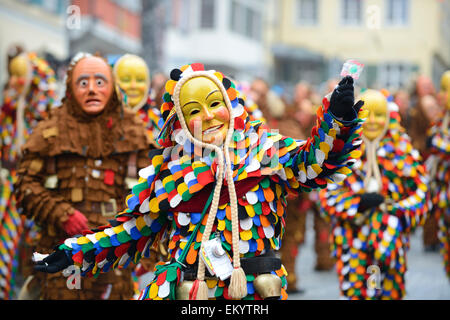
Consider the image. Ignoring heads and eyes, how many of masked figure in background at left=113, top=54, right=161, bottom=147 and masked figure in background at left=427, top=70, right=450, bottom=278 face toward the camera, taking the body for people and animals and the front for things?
2

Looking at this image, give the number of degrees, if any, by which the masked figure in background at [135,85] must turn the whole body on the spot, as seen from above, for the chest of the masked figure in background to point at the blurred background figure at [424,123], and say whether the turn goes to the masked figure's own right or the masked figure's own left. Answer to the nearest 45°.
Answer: approximately 135° to the masked figure's own left

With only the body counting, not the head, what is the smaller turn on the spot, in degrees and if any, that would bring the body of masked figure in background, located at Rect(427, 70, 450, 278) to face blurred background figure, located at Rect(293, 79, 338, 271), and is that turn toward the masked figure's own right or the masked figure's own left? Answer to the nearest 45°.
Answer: approximately 135° to the masked figure's own right

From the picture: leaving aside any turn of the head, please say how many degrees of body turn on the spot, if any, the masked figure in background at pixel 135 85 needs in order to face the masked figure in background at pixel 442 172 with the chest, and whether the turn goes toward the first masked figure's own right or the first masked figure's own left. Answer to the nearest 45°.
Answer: approximately 90° to the first masked figure's own left

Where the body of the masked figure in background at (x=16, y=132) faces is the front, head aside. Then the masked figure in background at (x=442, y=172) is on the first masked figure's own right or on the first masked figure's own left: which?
on the first masked figure's own left

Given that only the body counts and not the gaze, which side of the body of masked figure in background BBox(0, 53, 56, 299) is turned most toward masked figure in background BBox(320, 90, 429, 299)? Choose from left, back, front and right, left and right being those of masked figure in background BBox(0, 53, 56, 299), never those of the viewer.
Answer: left

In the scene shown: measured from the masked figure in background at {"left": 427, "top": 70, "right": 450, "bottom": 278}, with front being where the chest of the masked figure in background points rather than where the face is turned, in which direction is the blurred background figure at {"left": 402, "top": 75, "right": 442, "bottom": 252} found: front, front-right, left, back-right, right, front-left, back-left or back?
back

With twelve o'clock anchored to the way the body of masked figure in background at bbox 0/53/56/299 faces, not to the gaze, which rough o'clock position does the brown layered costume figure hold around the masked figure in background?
The brown layered costume figure is roughly at 10 o'clock from the masked figure in background.

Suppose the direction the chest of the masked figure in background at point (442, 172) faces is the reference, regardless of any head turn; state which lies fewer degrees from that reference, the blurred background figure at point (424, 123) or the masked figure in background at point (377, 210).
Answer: the masked figure in background

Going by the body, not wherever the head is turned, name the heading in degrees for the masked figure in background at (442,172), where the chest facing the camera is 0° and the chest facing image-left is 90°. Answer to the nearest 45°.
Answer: approximately 0°

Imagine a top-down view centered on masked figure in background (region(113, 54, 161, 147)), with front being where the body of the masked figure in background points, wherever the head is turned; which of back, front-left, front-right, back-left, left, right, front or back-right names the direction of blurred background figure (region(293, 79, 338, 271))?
back-left
